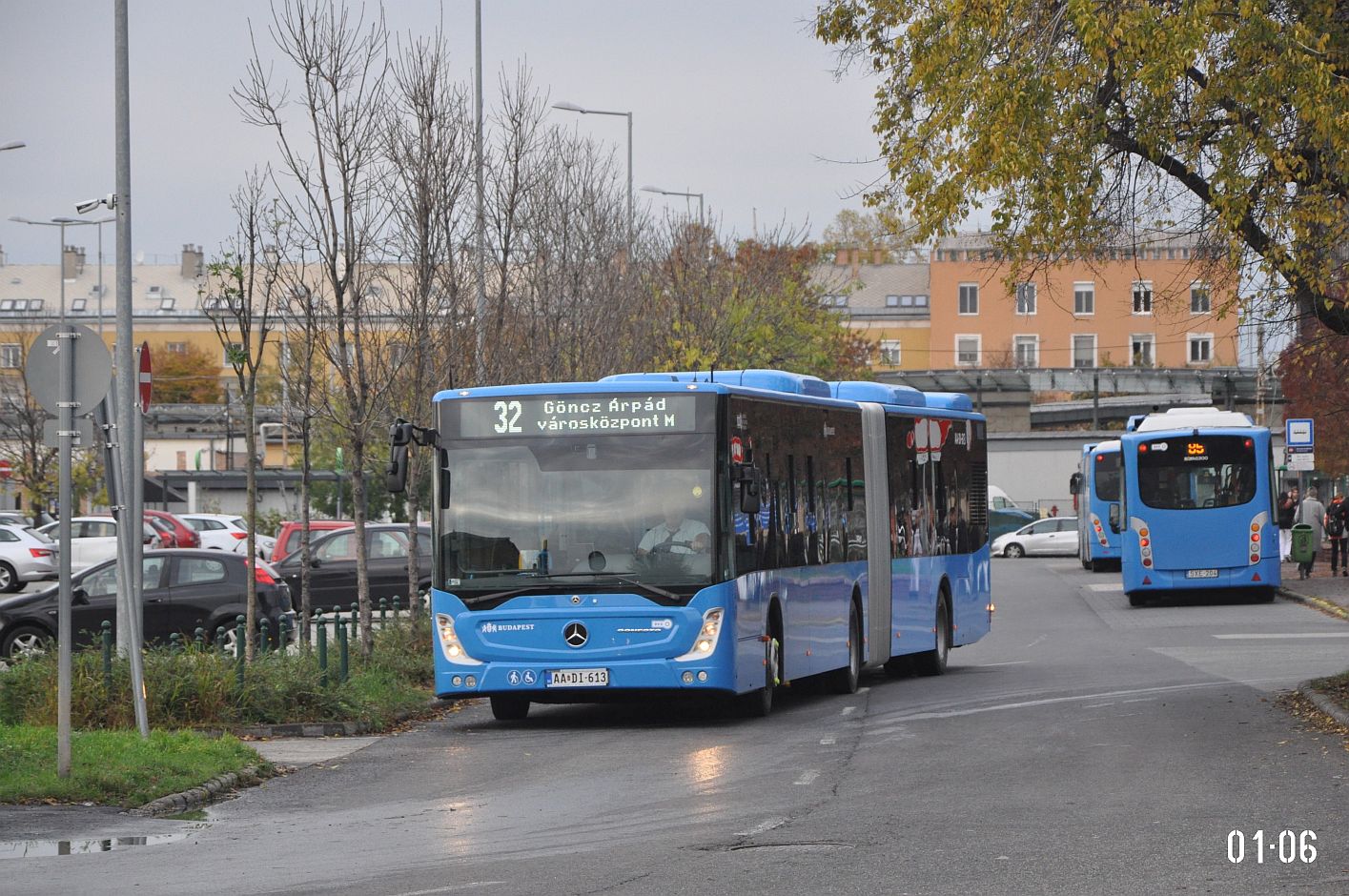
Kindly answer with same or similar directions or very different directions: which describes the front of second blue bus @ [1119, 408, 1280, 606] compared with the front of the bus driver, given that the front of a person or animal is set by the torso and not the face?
very different directions

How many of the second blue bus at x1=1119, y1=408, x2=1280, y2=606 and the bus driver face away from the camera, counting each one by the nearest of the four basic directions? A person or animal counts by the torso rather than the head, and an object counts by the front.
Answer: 1

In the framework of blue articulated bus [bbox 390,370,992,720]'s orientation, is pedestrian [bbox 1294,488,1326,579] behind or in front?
behind

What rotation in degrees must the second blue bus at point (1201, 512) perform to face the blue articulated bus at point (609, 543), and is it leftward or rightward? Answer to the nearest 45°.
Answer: approximately 180°

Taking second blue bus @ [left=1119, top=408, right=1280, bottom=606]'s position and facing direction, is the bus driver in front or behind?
behind

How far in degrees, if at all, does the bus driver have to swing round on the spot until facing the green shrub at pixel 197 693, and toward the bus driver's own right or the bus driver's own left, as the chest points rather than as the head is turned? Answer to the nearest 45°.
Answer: approximately 90° to the bus driver's own right

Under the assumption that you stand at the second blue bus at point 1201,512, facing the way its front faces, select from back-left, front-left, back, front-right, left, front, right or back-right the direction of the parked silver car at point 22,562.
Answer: left

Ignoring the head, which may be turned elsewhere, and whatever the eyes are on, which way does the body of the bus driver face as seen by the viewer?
toward the camera

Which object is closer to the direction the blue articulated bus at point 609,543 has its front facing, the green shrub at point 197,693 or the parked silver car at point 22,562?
the green shrub

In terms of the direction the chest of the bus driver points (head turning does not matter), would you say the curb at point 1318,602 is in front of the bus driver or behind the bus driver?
behind

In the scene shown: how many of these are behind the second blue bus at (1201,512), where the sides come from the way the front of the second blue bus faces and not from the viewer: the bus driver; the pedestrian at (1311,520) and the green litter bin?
1

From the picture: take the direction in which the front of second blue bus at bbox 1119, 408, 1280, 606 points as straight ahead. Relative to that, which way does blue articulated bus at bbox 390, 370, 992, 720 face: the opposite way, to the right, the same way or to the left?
the opposite way

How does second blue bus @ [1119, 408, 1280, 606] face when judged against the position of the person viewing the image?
facing away from the viewer

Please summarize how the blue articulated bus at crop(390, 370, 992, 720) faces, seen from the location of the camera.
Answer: facing the viewer

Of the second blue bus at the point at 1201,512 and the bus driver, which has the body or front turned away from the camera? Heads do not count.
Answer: the second blue bus

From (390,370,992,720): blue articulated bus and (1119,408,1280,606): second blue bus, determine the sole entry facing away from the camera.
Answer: the second blue bus
